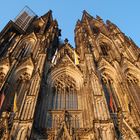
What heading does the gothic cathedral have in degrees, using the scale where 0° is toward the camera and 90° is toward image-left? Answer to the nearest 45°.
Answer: approximately 0°
